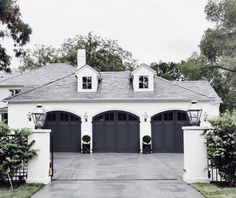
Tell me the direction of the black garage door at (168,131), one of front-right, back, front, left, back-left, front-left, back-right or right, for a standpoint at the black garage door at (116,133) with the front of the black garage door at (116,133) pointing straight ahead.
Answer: left

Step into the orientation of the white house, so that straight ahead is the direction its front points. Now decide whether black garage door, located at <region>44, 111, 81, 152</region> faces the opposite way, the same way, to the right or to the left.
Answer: the same way

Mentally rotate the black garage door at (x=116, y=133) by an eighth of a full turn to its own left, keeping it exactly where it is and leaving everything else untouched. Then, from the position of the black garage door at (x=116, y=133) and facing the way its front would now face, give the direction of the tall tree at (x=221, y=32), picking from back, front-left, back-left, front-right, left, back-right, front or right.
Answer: left

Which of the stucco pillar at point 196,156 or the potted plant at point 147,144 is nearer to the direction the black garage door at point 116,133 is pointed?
the stucco pillar

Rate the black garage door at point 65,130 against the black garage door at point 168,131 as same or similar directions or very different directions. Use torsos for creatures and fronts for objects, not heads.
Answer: same or similar directions

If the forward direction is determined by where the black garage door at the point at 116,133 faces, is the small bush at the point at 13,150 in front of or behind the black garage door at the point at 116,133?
in front

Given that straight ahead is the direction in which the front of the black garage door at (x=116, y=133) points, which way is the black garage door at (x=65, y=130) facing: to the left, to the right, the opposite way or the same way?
the same way

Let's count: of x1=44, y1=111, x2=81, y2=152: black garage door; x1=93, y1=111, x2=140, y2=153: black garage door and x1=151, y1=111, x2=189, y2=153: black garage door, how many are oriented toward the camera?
3

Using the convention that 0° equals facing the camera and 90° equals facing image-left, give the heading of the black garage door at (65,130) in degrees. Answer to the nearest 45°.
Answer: approximately 0°

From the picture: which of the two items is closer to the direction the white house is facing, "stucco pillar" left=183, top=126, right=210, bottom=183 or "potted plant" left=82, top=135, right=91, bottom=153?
the stucco pillar

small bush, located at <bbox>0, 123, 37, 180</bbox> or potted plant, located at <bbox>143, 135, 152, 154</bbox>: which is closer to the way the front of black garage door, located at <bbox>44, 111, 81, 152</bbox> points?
the small bush

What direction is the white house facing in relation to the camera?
toward the camera

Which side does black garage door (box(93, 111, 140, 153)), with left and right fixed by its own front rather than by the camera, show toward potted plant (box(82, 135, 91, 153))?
right

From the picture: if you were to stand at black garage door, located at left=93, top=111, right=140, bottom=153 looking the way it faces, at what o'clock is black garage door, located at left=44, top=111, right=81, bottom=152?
black garage door, located at left=44, top=111, right=81, bottom=152 is roughly at 3 o'clock from black garage door, located at left=93, top=111, right=140, bottom=153.
